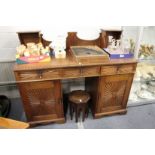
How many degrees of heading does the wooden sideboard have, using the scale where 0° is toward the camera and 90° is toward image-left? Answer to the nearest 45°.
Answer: approximately 0°
